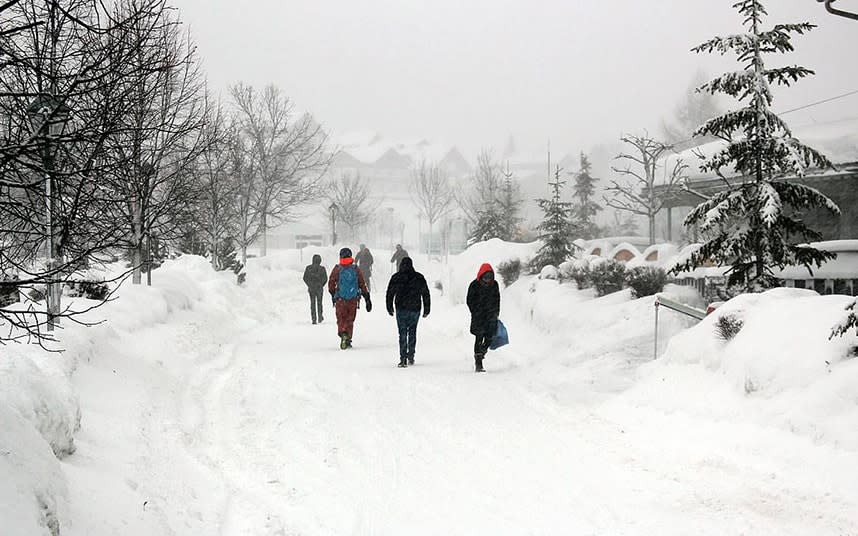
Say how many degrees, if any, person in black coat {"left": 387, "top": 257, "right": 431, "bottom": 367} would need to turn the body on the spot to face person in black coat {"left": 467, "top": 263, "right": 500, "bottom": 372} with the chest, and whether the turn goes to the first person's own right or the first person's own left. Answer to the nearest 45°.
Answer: approximately 135° to the first person's own right

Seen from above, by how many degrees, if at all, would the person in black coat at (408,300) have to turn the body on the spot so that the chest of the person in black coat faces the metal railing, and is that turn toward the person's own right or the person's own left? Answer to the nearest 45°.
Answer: approximately 135° to the person's own right

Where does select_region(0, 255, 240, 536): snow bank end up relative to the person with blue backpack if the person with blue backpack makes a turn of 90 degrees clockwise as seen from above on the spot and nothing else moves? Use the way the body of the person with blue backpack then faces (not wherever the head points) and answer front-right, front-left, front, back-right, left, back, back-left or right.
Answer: right

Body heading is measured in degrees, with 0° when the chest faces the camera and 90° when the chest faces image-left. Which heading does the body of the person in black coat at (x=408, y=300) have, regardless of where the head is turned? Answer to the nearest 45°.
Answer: approximately 180°

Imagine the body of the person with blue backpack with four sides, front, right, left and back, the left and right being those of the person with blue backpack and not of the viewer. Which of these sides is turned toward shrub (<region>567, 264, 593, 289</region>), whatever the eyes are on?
front

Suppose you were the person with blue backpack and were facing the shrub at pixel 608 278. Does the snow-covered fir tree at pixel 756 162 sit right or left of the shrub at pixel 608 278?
right

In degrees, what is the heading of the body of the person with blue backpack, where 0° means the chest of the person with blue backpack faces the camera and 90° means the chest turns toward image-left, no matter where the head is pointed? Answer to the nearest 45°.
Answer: approximately 180°

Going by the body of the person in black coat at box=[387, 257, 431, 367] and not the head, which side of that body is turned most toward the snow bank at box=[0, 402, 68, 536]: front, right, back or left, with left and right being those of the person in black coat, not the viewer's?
back

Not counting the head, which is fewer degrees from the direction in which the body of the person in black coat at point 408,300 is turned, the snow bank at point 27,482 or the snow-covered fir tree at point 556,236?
the snow-covered fir tree

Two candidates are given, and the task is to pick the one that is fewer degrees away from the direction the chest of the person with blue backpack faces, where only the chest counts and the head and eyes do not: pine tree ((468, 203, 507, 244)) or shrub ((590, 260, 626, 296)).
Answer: the pine tree

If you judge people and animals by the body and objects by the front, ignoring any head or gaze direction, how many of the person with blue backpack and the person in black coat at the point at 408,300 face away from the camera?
2

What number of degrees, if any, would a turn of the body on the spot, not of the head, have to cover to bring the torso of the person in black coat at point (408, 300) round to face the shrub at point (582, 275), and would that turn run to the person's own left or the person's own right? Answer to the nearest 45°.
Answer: approximately 45° to the person's own right

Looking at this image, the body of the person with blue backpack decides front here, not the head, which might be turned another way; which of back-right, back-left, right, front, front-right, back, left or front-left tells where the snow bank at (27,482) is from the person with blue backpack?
back
